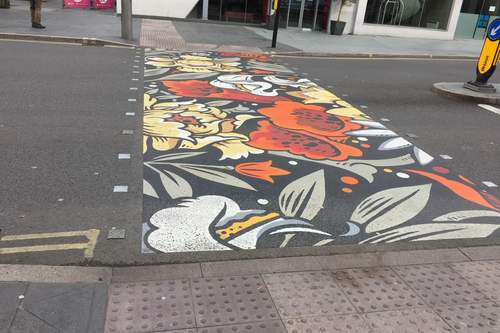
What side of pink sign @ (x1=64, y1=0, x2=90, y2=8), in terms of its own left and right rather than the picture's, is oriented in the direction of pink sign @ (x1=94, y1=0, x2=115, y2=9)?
left

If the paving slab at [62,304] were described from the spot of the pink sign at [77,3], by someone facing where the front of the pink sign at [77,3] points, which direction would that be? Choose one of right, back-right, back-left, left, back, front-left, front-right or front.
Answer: front

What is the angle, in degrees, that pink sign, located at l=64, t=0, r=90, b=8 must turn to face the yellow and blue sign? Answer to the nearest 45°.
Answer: approximately 45° to its left

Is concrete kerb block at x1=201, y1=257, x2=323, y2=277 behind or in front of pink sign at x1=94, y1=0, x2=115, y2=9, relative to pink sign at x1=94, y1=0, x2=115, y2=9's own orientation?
in front

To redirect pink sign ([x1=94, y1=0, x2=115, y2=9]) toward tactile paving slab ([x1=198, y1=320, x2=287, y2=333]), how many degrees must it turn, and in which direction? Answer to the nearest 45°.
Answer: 0° — it already faces it

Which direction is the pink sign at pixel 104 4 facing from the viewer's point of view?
toward the camera

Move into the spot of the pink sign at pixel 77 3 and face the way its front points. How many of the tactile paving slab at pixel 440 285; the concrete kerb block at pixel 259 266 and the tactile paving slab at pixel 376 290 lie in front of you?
3

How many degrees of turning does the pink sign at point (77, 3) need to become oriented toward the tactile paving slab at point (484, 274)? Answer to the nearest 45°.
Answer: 0° — it already faces it

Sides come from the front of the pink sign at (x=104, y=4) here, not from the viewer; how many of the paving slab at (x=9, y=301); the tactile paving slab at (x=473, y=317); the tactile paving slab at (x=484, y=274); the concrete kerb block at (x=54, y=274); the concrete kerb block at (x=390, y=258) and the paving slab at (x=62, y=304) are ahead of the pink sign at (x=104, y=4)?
6

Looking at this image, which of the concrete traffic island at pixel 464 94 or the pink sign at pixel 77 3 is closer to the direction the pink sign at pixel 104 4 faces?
the concrete traffic island

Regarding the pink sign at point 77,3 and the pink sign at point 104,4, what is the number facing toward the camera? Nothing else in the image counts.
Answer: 2

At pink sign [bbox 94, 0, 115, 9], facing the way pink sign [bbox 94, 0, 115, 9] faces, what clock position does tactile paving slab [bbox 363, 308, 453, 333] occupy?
The tactile paving slab is roughly at 12 o'clock from the pink sign.

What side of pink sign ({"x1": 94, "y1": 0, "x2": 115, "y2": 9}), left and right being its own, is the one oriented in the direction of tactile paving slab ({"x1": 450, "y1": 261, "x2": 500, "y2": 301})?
front

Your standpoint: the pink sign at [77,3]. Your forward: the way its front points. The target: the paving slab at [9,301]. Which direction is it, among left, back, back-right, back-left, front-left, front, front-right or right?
front

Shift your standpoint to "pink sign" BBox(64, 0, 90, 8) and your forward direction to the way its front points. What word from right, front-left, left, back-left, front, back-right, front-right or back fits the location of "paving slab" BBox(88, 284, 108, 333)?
front

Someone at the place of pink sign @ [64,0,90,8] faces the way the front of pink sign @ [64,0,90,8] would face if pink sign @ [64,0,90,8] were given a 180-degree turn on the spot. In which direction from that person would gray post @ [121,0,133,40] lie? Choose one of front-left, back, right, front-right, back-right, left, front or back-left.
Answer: back

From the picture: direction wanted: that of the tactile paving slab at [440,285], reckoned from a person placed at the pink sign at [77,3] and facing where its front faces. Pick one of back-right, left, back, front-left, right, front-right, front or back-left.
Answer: front

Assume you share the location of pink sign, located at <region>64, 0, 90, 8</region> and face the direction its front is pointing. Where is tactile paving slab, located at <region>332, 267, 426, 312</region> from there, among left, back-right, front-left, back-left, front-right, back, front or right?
front

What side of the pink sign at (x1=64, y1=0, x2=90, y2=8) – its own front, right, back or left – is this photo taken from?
front
